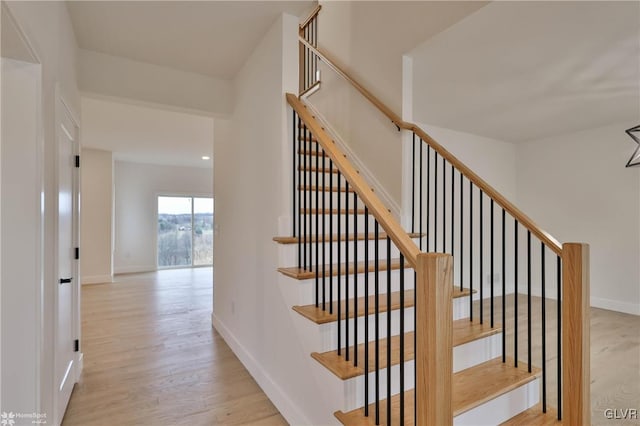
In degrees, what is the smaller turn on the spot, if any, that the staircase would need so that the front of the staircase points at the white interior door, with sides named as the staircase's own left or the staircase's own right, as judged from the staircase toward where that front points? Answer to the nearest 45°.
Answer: approximately 135° to the staircase's own right

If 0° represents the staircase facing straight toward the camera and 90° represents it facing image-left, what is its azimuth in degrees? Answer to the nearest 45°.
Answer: approximately 315°

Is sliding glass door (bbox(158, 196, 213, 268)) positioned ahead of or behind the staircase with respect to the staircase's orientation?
behind
